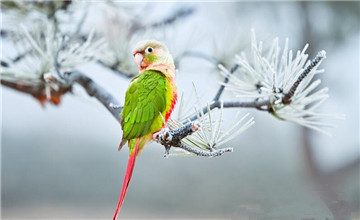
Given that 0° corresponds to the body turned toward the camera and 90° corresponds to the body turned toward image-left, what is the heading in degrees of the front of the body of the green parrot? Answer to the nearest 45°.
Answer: approximately 225°
